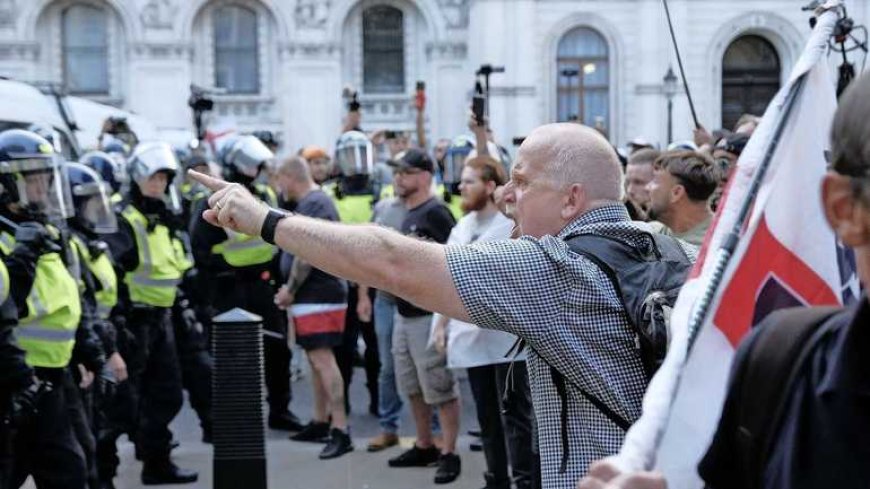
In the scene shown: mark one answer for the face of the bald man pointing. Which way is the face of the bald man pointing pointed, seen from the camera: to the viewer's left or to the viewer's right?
to the viewer's left

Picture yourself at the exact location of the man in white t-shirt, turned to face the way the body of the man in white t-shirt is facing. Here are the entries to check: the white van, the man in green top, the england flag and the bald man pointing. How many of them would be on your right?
1

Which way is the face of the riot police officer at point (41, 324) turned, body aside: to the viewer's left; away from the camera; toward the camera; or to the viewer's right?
to the viewer's right

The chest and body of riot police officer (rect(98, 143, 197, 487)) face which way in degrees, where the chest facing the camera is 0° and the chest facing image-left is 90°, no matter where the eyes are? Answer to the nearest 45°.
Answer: approximately 315°

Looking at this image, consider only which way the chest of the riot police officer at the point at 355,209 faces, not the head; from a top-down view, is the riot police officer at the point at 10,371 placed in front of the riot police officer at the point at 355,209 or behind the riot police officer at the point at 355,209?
in front

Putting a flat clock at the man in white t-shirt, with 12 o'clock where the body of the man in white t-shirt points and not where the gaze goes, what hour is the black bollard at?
The black bollard is roughly at 1 o'clock from the man in white t-shirt.

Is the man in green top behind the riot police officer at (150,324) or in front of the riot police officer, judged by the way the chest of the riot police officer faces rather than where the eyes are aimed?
in front

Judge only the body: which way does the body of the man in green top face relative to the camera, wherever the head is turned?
to the viewer's left

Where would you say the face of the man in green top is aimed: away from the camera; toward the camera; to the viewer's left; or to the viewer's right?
to the viewer's left

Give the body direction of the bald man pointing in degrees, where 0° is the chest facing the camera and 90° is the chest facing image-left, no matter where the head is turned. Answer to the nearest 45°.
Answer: approximately 90°

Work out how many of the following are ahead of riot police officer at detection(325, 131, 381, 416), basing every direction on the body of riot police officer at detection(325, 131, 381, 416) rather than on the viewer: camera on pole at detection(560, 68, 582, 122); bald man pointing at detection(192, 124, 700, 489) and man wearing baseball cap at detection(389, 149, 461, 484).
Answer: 2

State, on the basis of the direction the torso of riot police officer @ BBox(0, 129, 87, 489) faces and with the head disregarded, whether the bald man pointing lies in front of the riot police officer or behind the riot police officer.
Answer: in front

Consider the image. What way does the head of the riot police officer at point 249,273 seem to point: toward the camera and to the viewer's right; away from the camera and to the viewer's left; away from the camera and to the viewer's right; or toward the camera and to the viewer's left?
toward the camera and to the viewer's right

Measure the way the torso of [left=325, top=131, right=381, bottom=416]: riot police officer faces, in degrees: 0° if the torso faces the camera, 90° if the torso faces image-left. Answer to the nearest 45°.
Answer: approximately 0°

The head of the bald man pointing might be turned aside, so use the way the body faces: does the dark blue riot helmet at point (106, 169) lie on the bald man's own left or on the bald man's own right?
on the bald man's own right
